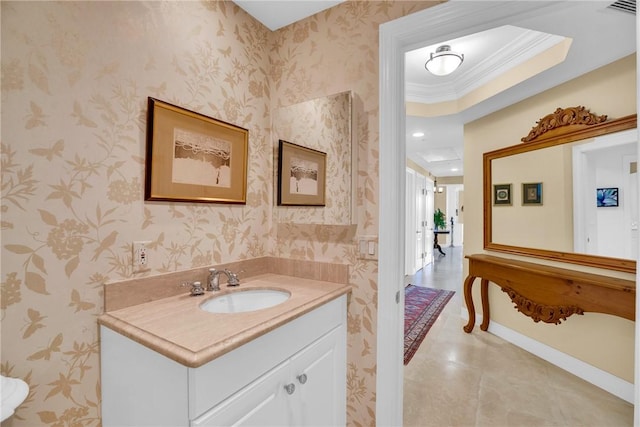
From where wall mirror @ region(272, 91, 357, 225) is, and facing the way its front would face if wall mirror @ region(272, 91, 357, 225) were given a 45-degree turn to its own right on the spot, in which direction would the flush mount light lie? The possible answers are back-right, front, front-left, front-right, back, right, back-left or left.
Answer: back-right

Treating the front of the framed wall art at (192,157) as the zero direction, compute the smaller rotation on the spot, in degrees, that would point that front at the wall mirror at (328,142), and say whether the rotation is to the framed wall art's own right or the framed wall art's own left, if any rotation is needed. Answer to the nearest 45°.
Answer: approximately 45° to the framed wall art's own left

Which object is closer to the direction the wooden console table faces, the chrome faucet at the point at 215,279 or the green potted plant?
the chrome faucet

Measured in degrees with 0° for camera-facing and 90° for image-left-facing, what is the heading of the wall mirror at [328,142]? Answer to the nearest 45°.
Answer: approximately 45°

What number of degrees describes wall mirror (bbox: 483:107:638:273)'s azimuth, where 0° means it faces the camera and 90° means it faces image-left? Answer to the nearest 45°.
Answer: approximately 45°
